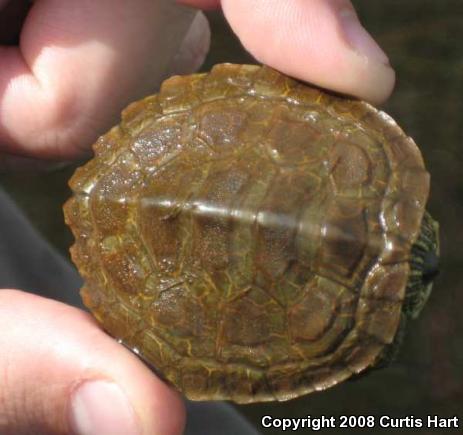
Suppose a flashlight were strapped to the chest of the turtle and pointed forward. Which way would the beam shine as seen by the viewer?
to the viewer's right
